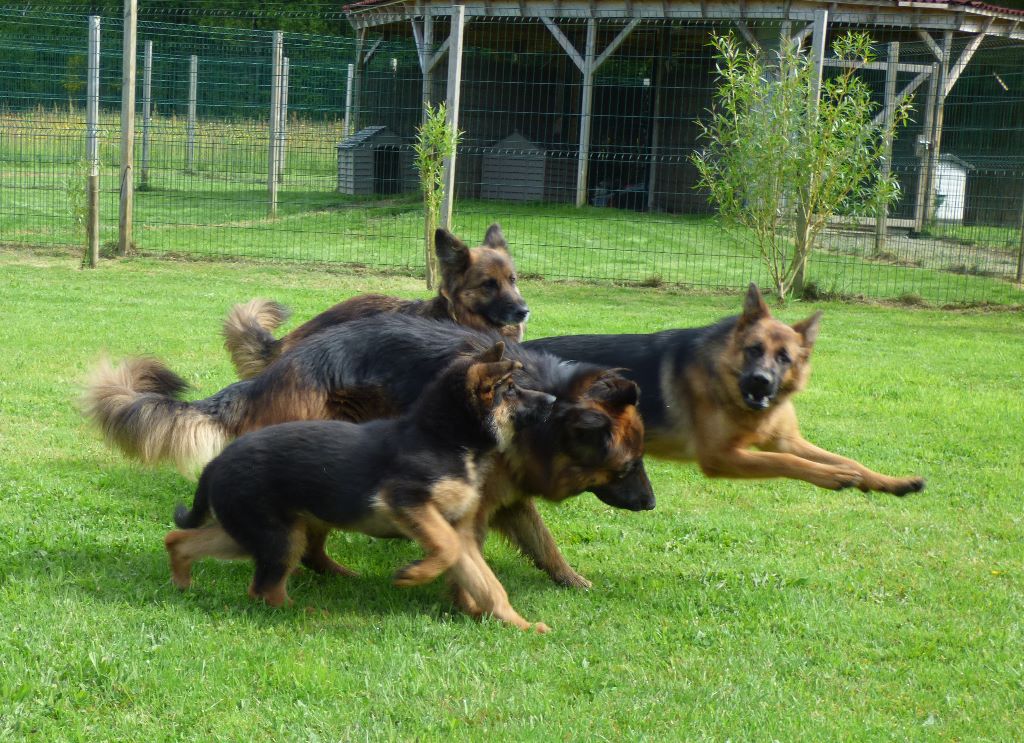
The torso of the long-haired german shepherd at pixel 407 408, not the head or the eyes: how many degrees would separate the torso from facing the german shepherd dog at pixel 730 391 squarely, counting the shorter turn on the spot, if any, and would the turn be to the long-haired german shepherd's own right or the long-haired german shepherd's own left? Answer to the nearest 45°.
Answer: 0° — it already faces it

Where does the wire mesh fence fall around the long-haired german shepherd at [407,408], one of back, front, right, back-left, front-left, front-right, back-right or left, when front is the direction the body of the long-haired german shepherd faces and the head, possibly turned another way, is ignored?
left

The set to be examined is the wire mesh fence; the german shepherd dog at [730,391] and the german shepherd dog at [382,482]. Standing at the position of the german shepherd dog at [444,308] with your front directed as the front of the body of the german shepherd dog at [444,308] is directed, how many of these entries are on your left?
1

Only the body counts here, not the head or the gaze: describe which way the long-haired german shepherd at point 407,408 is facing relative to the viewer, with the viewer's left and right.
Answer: facing to the right of the viewer

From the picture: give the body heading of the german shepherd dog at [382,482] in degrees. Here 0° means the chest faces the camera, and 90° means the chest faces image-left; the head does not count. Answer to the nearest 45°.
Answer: approximately 270°

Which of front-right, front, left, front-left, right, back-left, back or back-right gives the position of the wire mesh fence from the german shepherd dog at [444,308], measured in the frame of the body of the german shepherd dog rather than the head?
left

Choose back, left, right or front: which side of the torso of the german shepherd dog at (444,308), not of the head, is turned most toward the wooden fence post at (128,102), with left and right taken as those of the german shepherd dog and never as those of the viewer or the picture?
left

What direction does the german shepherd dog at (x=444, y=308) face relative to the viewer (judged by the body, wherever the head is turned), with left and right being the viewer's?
facing to the right of the viewer

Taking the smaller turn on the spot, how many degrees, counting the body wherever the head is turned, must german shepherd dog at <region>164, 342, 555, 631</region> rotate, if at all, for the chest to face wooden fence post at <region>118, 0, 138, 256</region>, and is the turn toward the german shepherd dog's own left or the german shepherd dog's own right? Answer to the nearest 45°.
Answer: approximately 90° to the german shepherd dog's own left
